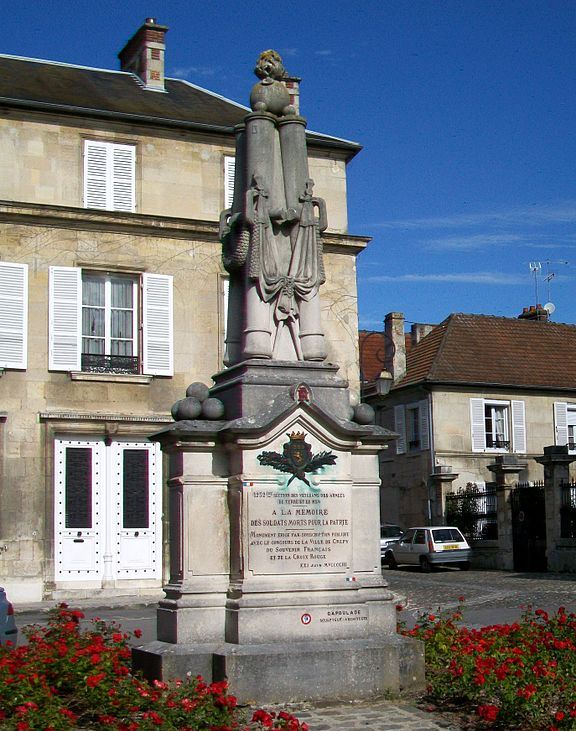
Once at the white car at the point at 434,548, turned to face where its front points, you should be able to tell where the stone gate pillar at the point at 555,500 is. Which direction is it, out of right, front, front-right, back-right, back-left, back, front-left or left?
back

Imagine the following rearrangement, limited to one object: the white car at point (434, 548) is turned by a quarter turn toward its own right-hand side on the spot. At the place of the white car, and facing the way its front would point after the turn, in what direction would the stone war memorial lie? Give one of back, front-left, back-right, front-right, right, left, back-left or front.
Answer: back-right

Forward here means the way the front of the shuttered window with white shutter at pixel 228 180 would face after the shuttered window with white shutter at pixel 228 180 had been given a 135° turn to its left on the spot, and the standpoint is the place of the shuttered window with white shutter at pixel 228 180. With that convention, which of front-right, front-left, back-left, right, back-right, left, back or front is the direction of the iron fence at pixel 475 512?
front-right

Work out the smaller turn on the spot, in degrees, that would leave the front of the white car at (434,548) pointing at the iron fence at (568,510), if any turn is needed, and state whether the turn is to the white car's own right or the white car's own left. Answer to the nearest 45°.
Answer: approximately 180°

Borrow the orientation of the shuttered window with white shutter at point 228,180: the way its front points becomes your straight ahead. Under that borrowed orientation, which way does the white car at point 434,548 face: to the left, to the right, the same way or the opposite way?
the opposite way

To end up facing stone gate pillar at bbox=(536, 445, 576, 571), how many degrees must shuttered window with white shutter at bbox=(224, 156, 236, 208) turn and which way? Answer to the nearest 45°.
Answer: approximately 90° to its left

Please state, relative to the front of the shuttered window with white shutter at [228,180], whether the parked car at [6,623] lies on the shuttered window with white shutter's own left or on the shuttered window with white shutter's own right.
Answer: on the shuttered window with white shutter's own right

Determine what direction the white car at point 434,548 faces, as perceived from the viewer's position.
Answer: facing away from the viewer and to the left of the viewer

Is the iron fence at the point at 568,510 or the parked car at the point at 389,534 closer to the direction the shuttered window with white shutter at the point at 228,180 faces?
the iron fence

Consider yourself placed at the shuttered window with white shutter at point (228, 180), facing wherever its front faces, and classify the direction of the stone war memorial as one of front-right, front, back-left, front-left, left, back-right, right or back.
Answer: front-right

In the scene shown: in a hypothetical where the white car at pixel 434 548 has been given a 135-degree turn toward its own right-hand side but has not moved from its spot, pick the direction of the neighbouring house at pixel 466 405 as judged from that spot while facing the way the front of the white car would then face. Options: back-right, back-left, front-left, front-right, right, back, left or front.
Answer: left

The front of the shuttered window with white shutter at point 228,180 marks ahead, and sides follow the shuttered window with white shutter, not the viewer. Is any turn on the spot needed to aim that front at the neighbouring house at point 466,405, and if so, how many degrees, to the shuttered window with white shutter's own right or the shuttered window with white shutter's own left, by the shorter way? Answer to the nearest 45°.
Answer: approximately 90° to the shuttered window with white shutter's own left
